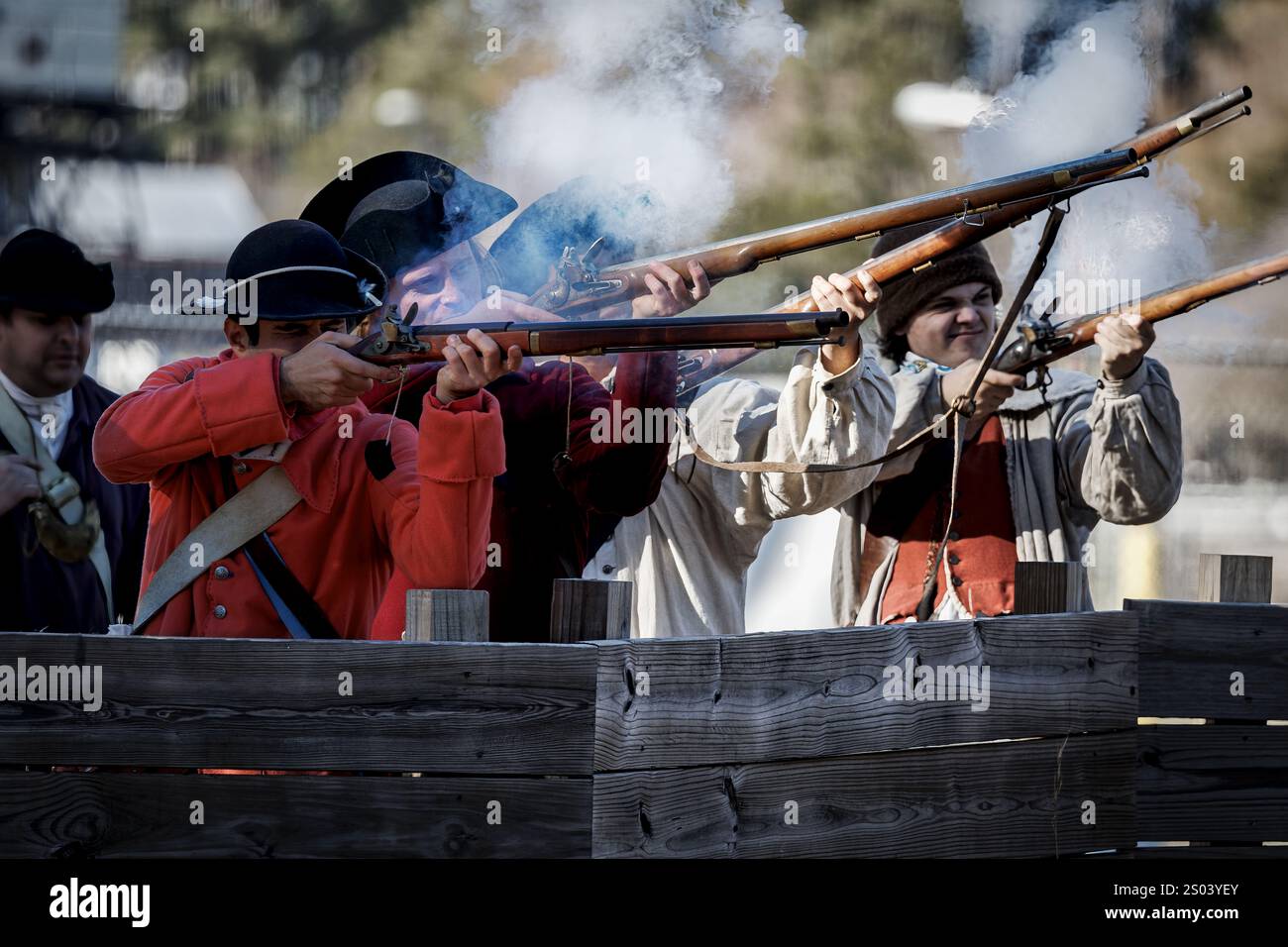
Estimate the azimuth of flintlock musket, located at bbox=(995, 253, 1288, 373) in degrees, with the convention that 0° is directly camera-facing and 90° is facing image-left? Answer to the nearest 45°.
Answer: approximately 270°

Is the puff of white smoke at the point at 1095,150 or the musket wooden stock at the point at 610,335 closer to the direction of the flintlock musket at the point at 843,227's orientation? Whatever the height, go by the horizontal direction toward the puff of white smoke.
the puff of white smoke

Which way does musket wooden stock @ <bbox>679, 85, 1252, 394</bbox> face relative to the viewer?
to the viewer's right

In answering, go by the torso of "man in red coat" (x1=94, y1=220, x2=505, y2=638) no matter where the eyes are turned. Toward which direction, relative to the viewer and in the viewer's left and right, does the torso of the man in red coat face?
facing the viewer and to the right of the viewer

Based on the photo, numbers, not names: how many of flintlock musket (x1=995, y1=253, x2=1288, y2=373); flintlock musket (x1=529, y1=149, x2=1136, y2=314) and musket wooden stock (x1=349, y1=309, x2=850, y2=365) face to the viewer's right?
3

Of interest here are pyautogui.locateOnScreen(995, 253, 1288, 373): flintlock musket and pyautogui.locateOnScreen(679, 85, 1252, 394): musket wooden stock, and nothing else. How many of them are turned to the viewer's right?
2

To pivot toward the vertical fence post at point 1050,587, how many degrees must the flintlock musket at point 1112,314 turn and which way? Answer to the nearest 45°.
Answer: approximately 90° to its right

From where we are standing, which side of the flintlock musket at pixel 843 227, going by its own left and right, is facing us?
right

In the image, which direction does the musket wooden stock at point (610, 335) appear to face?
to the viewer's right

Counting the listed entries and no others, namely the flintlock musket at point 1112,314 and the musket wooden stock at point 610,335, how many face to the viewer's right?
2
